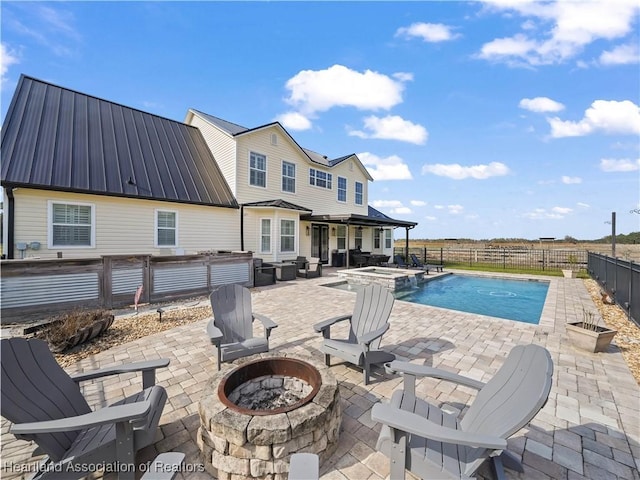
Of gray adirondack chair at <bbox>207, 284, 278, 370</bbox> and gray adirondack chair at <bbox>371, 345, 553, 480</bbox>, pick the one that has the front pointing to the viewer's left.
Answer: gray adirondack chair at <bbox>371, 345, 553, 480</bbox>

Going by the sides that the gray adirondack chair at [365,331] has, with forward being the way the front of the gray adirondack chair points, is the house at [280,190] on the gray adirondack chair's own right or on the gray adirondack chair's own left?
on the gray adirondack chair's own right

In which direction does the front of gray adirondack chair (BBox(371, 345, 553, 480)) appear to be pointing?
to the viewer's left

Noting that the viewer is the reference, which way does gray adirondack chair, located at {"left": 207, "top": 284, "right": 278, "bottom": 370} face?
facing the viewer and to the right of the viewer

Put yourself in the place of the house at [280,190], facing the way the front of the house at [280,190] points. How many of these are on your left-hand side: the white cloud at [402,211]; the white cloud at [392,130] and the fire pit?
2

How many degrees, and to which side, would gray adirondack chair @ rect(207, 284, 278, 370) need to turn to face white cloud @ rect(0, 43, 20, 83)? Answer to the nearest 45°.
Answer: approximately 180°

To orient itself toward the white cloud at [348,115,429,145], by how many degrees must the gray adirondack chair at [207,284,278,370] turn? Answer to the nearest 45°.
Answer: approximately 90° to its left

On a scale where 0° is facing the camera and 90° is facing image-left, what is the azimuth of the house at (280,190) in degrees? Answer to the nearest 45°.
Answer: approximately 315°

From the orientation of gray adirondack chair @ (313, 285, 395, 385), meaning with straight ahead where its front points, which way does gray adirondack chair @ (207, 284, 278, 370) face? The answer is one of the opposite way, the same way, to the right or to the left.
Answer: to the left

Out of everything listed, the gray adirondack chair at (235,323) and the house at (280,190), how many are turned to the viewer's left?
0

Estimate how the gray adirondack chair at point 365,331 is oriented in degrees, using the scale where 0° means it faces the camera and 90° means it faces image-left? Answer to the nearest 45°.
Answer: approximately 45°

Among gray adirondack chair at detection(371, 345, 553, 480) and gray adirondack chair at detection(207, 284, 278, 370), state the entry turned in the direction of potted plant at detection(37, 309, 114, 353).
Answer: gray adirondack chair at detection(371, 345, 553, 480)
